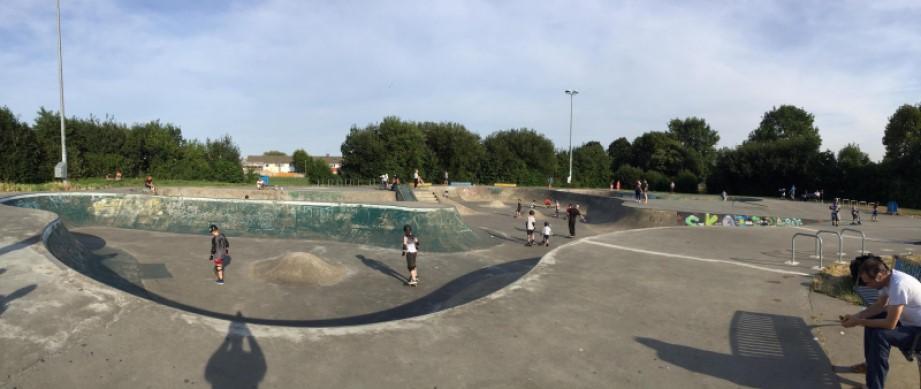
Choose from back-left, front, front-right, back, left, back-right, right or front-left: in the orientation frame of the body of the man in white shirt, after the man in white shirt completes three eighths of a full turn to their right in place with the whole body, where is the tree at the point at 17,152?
back-left

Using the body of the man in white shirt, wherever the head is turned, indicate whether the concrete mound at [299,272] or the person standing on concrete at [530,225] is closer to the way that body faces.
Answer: the concrete mound

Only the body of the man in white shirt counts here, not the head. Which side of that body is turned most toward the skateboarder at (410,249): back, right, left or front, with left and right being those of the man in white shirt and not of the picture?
front

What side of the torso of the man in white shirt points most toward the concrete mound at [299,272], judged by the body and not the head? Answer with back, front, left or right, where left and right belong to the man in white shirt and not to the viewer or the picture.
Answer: front

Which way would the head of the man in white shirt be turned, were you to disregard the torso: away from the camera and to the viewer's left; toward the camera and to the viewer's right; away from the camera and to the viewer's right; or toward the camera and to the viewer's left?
toward the camera and to the viewer's left

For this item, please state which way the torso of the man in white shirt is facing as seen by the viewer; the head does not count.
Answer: to the viewer's left

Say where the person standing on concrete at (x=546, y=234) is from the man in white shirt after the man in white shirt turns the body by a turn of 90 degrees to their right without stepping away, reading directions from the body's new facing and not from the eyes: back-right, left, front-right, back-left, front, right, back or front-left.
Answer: front-left

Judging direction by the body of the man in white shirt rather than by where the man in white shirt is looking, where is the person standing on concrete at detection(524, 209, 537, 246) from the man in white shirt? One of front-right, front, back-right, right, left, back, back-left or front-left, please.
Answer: front-right
